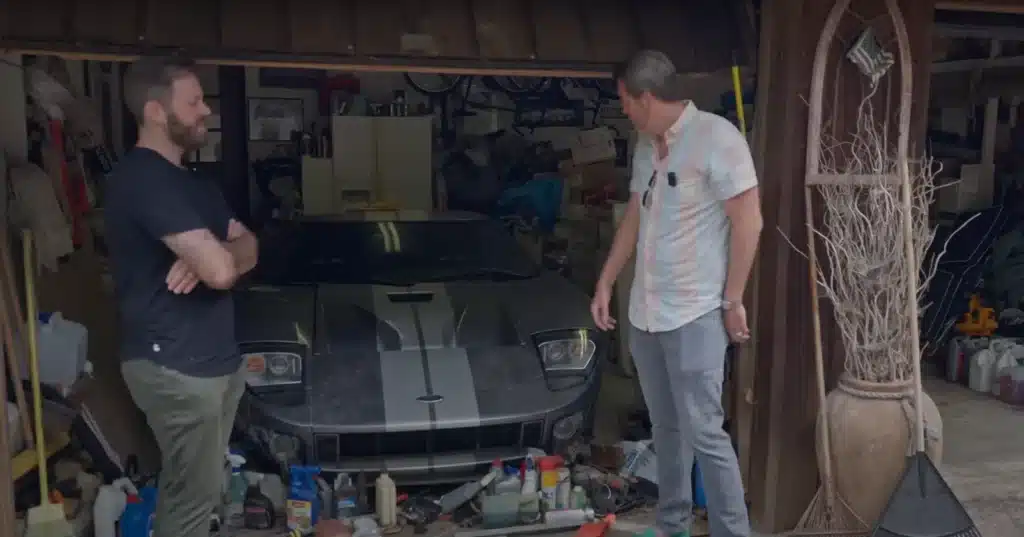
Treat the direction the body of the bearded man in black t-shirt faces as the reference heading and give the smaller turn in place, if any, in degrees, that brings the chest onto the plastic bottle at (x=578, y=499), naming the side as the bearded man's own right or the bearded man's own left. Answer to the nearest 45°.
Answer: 0° — they already face it

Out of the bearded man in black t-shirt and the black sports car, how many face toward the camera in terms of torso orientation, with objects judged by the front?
1

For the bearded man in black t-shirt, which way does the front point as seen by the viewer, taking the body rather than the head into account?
to the viewer's right

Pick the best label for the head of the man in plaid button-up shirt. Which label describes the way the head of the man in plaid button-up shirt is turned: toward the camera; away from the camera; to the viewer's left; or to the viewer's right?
to the viewer's left

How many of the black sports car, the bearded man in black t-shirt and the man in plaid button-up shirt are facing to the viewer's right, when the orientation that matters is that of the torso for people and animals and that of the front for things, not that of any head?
1

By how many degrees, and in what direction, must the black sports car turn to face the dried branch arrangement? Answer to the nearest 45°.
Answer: approximately 45° to its left

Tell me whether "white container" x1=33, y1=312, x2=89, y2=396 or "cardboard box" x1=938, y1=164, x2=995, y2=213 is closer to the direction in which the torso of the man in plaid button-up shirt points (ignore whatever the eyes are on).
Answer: the white container

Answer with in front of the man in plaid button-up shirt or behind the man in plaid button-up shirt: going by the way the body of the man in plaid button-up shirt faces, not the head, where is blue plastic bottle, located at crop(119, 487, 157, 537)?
in front

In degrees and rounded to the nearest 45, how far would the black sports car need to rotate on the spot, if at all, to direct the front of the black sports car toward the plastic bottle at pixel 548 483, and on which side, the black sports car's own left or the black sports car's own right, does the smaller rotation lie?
approximately 45° to the black sports car's own left

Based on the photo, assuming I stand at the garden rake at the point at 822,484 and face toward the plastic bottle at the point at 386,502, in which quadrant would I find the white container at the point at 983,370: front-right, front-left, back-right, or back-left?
back-right

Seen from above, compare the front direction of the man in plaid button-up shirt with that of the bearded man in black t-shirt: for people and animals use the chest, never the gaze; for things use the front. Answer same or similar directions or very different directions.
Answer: very different directions

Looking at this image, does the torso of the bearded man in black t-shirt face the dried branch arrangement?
yes

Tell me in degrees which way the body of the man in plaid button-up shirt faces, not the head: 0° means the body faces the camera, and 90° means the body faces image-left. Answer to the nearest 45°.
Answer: approximately 45°

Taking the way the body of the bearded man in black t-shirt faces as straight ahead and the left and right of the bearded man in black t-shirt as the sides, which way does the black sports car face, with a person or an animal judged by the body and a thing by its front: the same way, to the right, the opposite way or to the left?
to the right

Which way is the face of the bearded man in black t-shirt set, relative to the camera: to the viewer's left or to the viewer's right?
to the viewer's right
